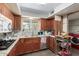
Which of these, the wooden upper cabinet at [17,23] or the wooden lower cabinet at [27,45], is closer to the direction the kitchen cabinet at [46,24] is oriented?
the wooden lower cabinet

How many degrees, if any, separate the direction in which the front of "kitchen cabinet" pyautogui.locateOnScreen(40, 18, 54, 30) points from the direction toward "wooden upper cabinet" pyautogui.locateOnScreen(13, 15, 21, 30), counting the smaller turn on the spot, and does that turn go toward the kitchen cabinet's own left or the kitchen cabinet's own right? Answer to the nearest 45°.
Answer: approximately 45° to the kitchen cabinet's own right

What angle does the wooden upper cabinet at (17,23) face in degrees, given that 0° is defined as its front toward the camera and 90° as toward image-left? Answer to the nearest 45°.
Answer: approximately 315°

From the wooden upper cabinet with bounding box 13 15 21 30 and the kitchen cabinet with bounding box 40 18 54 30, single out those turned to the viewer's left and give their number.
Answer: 0

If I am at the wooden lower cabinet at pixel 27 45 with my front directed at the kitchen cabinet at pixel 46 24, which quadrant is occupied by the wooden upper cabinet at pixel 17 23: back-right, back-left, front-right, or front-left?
front-left

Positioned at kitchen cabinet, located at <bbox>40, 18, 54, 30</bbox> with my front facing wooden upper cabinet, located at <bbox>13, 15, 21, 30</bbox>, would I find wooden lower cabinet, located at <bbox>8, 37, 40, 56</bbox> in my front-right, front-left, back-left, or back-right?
front-left

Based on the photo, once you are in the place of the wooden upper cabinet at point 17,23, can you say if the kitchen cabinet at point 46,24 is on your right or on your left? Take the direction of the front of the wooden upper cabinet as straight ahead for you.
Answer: on your left

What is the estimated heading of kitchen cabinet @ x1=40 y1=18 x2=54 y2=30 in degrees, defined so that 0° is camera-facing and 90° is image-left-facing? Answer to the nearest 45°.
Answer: approximately 0°

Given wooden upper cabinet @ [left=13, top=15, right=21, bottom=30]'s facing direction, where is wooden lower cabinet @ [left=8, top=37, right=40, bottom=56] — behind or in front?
in front

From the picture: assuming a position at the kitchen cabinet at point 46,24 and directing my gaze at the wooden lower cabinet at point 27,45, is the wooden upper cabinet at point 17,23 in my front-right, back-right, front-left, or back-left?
front-right
